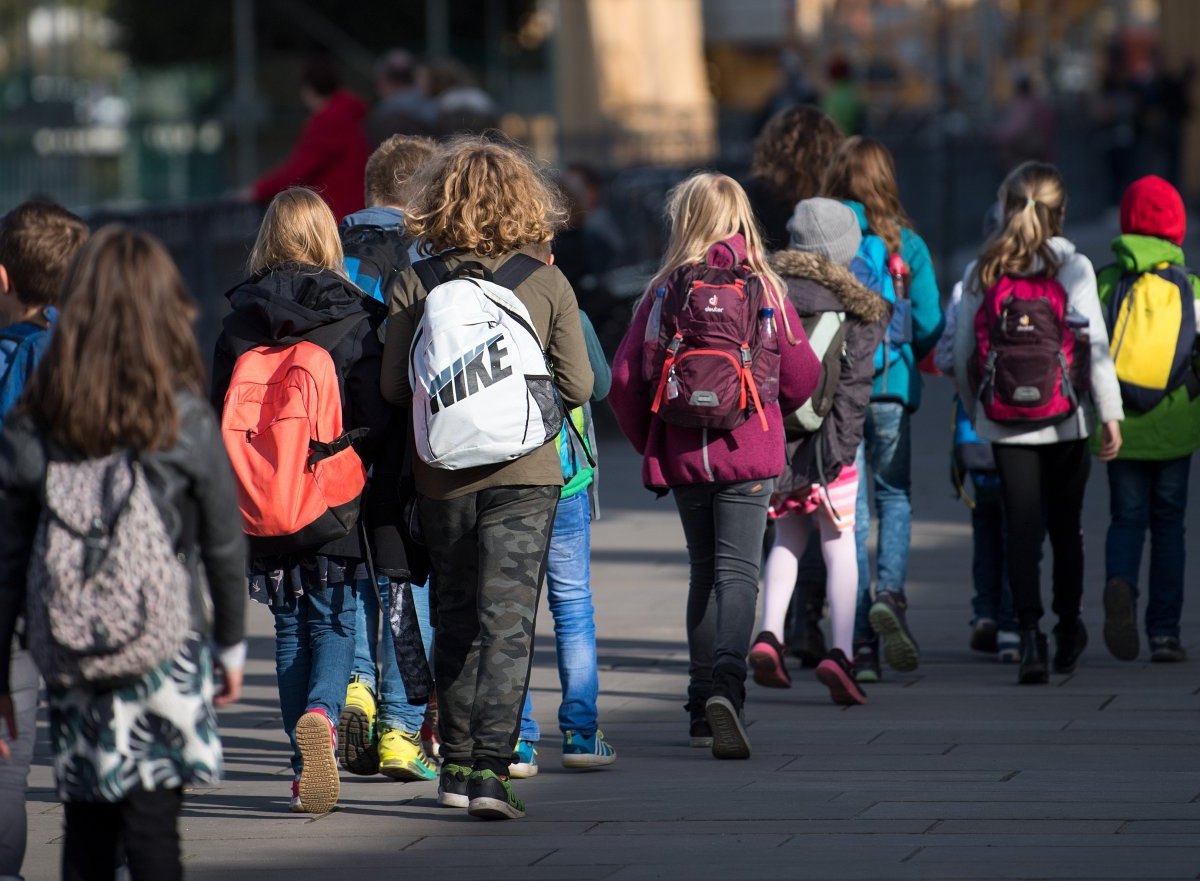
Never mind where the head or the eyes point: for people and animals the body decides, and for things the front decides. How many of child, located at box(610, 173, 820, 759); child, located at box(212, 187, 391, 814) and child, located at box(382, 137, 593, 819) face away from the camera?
3

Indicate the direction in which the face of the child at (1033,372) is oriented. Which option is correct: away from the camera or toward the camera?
away from the camera

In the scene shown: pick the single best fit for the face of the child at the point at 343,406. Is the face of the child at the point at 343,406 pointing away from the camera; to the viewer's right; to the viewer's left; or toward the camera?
away from the camera

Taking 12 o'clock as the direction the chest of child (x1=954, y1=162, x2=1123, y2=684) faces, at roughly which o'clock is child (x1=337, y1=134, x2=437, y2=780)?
child (x1=337, y1=134, x2=437, y2=780) is roughly at 8 o'clock from child (x1=954, y1=162, x2=1123, y2=684).

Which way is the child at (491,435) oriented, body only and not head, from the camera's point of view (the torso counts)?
away from the camera

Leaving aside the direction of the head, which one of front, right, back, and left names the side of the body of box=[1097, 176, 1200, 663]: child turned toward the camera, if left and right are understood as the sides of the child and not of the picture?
back

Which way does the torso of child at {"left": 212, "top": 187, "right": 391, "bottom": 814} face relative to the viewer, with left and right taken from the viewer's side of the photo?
facing away from the viewer

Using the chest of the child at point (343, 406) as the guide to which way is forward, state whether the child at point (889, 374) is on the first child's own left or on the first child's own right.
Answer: on the first child's own right

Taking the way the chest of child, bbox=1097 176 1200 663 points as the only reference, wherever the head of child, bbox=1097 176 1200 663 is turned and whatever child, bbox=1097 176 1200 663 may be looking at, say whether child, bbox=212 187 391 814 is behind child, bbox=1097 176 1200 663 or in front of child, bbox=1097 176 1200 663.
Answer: behind

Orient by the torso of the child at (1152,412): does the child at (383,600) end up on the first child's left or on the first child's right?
on the first child's left

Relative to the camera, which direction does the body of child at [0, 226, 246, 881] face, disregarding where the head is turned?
away from the camera
